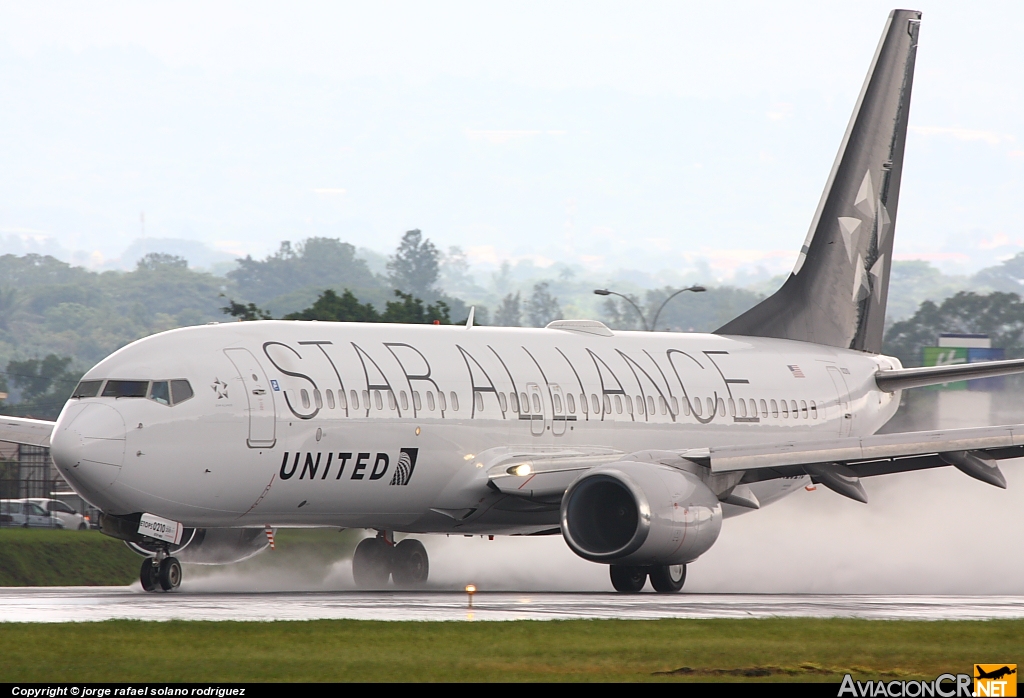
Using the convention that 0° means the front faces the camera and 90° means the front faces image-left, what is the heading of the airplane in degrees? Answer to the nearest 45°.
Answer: approximately 45°
